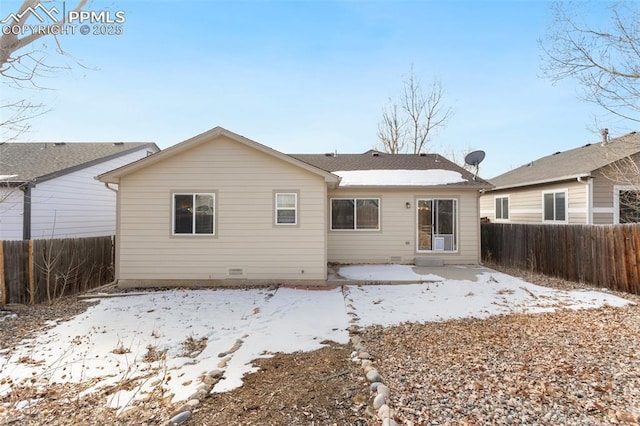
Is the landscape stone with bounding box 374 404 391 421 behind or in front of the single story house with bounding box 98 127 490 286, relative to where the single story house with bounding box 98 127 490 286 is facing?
behind

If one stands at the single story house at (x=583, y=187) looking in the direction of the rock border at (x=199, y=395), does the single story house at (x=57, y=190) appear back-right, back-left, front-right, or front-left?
front-right

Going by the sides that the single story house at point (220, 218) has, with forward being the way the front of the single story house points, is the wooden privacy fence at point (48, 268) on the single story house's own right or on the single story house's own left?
on the single story house's own left

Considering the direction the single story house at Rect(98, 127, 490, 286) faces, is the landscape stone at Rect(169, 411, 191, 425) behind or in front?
behind

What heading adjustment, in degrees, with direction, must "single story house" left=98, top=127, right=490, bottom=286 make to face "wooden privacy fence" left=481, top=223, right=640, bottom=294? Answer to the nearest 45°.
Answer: approximately 90° to its right

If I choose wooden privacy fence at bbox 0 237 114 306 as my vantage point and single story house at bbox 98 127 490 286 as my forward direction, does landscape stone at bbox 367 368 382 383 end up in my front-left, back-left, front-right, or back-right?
front-right

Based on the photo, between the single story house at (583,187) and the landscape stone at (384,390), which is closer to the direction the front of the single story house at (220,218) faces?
the single story house

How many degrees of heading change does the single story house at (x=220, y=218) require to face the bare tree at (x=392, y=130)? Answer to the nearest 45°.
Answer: approximately 45° to its right

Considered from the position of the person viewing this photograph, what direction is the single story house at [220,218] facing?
facing away from the viewer

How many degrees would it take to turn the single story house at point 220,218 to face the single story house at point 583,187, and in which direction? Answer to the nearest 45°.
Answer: approximately 90° to its right

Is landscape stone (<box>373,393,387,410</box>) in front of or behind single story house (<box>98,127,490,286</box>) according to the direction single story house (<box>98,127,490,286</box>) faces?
behind
